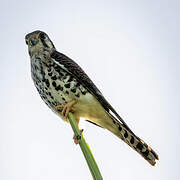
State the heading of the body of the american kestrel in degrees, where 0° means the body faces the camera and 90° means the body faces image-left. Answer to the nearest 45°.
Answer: approximately 45°
